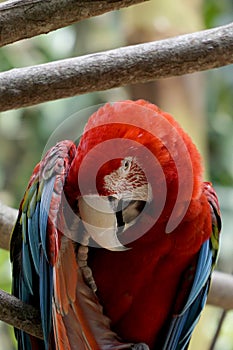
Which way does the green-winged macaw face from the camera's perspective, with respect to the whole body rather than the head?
toward the camera
